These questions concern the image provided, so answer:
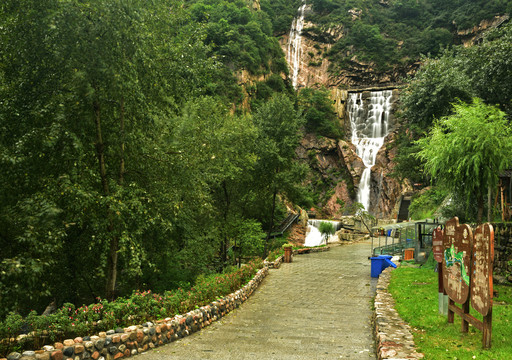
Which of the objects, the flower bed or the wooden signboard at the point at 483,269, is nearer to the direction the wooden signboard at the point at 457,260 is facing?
the flower bed

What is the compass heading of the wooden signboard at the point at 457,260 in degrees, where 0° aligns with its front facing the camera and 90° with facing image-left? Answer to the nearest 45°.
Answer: approximately 45°

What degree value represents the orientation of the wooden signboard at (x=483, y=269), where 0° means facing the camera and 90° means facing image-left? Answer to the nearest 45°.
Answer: approximately 45°

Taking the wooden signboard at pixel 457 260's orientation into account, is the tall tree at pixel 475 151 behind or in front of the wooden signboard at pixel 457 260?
behind

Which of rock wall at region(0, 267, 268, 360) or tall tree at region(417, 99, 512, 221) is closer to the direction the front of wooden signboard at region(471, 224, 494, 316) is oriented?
the rock wall

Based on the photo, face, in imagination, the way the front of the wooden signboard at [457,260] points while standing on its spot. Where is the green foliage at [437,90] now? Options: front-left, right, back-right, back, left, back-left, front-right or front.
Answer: back-right

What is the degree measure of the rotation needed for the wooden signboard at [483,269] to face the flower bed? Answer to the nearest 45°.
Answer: approximately 45° to its right

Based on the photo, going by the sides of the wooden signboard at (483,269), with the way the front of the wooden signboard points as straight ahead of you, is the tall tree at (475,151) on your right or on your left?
on your right

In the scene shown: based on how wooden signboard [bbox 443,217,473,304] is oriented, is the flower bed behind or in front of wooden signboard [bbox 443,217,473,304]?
in front
